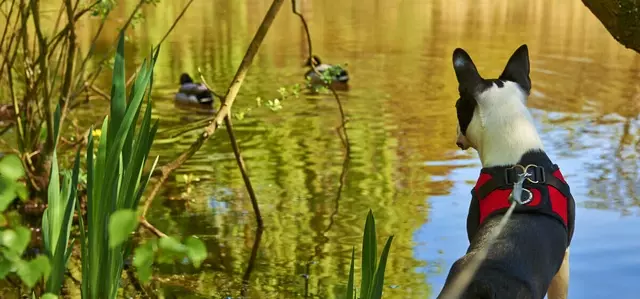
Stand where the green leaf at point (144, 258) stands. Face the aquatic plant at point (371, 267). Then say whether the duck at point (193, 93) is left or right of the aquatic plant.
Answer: left

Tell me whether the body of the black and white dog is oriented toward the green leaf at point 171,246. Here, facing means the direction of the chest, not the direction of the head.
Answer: no

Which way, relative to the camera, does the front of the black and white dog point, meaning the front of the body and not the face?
away from the camera

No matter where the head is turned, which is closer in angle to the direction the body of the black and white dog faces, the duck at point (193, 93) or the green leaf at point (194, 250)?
the duck

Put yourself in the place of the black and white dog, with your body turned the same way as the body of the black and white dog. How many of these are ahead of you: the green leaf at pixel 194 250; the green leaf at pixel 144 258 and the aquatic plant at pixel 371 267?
0

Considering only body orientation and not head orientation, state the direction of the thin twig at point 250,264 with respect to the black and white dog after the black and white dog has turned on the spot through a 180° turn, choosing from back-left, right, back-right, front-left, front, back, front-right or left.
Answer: back-right

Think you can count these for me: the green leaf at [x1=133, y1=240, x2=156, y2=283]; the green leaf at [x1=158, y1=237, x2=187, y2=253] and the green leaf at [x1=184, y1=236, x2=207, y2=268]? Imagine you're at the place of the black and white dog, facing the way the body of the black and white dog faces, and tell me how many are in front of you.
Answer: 0

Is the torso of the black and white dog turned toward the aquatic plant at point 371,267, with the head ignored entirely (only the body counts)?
no
